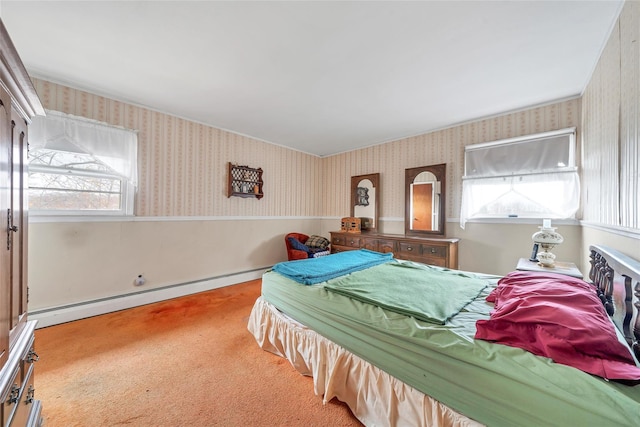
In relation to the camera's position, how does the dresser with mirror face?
facing the viewer and to the left of the viewer

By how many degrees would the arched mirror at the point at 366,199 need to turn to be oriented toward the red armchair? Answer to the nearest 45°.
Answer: approximately 45° to its right

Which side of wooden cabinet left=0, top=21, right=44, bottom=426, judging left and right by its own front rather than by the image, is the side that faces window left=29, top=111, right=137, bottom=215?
left

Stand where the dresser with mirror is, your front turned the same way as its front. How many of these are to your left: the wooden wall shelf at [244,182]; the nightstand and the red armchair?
1

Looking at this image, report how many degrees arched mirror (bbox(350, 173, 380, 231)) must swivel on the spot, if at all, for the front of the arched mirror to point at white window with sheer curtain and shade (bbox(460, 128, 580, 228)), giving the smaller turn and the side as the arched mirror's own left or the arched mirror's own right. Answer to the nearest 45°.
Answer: approximately 90° to the arched mirror's own left

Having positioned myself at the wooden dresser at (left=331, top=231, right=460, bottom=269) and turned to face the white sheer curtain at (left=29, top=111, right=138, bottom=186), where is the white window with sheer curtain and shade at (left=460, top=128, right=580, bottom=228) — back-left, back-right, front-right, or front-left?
back-left

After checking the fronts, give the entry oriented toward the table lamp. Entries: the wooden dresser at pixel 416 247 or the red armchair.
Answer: the red armchair

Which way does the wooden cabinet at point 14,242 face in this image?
to the viewer's right

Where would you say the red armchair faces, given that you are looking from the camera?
facing the viewer and to the right of the viewer

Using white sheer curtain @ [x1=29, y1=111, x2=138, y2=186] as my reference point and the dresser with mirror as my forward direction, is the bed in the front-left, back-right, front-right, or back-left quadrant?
front-right

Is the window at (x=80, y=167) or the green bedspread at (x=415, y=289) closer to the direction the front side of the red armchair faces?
the green bedspread

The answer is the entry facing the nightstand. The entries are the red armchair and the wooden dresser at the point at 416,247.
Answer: the red armchair

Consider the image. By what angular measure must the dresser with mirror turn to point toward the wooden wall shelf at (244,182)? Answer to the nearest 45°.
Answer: approximately 45° to its right

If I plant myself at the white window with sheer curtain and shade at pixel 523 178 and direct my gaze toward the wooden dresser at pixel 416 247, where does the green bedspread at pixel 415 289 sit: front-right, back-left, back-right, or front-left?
front-left

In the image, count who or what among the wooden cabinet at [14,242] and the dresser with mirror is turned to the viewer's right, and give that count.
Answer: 1

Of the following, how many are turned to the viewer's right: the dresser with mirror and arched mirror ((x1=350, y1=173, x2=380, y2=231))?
0

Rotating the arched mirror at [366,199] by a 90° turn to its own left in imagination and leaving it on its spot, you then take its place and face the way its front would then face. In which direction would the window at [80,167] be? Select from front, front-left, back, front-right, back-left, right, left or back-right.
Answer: right

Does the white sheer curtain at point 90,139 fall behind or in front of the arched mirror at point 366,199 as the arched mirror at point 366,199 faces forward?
in front
